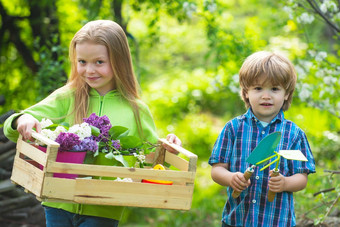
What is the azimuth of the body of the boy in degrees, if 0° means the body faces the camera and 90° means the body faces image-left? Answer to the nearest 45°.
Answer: approximately 0°

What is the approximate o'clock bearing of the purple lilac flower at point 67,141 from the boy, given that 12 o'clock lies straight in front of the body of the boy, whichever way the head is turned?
The purple lilac flower is roughly at 2 o'clock from the boy.

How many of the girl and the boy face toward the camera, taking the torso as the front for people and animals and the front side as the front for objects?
2

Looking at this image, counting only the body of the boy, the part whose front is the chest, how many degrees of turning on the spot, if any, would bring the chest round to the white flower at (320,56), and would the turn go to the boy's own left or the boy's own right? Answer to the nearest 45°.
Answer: approximately 180°
